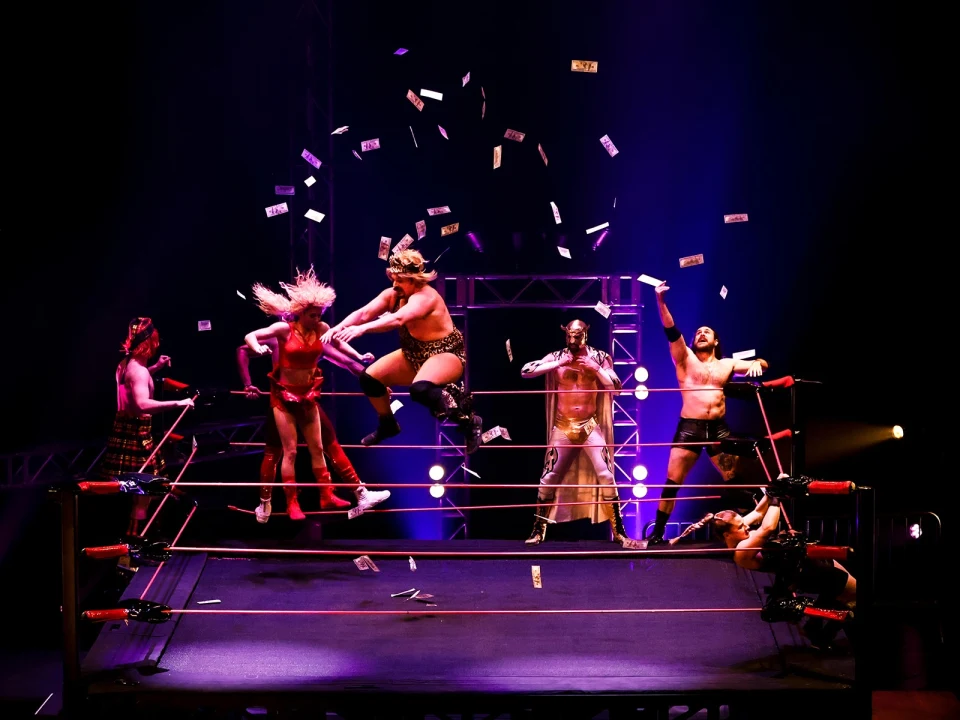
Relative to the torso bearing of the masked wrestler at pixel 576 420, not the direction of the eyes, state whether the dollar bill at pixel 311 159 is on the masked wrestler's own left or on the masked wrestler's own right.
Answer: on the masked wrestler's own right

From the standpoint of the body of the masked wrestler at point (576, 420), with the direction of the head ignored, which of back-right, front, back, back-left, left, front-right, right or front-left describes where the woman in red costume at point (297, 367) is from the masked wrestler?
front-right

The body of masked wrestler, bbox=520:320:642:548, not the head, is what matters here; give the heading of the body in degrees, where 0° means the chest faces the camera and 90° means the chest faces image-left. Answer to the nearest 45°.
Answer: approximately 0°

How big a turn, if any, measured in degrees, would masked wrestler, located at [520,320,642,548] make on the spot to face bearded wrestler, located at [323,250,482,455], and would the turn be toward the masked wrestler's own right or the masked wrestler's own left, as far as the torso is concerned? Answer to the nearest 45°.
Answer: approximately 45° to the masked wrestler's own right

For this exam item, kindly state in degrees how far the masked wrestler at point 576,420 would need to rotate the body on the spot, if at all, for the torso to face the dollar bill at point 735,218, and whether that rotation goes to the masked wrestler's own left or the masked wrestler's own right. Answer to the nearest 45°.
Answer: approximately 135° to the masked wrestler's own left

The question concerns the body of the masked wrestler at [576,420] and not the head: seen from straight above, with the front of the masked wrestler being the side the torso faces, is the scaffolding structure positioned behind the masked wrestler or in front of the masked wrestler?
behind

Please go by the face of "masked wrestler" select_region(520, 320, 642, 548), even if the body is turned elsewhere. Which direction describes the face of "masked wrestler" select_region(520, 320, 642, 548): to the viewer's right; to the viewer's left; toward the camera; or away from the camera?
toward the camera

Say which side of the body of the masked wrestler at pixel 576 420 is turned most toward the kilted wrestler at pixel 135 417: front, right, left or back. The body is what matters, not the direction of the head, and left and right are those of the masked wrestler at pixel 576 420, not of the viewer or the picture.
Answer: right
